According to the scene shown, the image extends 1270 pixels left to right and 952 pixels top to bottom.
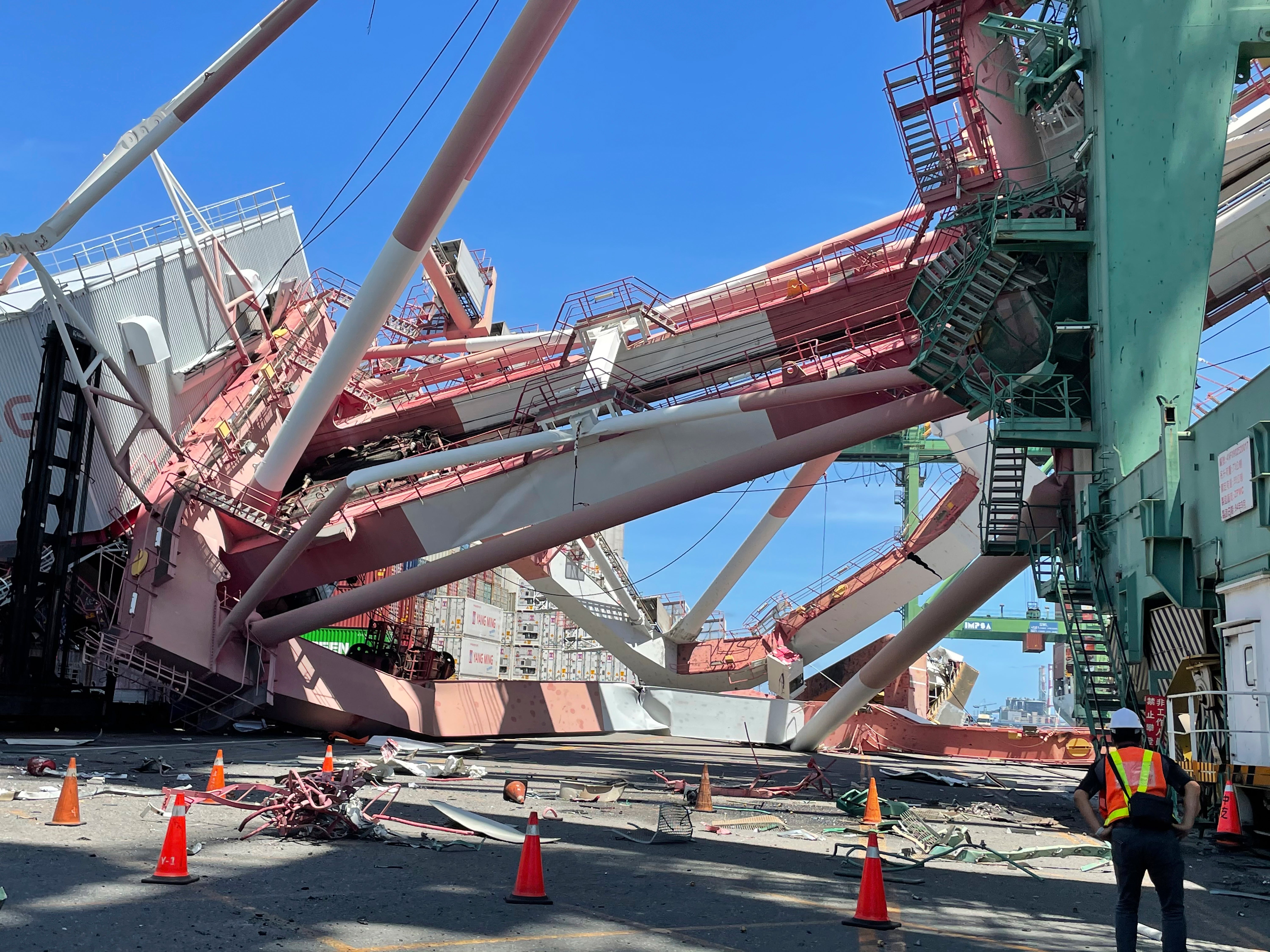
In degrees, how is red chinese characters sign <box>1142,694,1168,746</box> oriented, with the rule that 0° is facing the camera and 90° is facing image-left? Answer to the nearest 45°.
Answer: approximately 0°

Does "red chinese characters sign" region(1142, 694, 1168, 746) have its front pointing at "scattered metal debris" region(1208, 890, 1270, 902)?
yes

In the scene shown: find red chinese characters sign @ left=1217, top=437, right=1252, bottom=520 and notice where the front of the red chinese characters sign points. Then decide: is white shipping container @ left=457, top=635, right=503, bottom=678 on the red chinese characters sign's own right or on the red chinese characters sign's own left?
on the red chinese characters sign's own right

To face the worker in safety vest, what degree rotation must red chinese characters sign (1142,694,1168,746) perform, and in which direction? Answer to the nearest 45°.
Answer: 0° — it already faces them

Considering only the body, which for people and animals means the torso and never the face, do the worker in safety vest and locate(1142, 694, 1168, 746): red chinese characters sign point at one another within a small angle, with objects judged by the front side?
yes

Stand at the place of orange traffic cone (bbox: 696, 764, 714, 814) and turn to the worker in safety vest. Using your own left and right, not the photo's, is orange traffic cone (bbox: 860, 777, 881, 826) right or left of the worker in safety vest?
left

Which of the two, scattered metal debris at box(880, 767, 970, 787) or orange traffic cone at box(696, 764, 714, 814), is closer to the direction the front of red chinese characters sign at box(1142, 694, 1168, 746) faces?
the orange traffic cone

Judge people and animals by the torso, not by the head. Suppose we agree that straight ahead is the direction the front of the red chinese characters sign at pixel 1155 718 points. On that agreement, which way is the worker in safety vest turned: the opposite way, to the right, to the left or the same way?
the opposite way

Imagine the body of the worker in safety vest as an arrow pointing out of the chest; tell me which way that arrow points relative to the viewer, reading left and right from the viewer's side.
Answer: facing away from the viewer

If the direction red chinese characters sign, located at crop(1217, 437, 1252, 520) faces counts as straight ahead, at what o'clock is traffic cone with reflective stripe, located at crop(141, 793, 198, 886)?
The traffic cone with reflective stripe is roughly at 12 o'clock from the red chinese characters sign.

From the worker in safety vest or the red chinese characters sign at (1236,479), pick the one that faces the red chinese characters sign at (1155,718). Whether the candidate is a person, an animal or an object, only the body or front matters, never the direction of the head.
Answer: the worker in safety vest

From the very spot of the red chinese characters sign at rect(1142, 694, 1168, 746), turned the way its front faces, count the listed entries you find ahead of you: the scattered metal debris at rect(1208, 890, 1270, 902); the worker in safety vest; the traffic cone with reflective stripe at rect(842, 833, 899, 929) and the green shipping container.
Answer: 3

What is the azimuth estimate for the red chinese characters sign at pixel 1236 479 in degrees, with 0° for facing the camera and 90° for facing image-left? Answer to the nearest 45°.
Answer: approximately 45°

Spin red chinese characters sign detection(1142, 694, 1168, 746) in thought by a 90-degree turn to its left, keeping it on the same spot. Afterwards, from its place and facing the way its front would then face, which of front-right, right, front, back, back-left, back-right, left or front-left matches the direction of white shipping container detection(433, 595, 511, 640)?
back-left

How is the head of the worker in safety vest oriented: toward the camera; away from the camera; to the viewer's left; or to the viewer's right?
away from the camera
